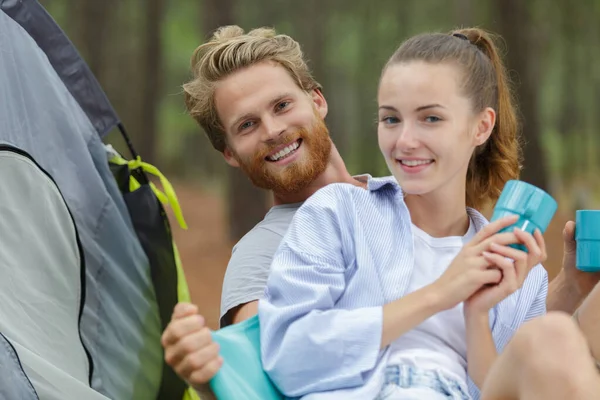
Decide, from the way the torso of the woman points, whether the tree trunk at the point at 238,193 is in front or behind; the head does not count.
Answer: behind

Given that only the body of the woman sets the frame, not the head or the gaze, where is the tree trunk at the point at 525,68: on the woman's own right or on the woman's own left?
on the woman's own left

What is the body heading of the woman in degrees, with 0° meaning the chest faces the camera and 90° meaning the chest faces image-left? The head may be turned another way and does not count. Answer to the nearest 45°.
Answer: approximately 315°

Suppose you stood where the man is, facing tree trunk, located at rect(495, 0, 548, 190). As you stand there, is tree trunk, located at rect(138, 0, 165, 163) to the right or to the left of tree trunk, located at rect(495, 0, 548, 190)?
left

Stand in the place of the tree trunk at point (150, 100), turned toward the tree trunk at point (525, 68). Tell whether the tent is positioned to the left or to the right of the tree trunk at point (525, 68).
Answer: right
